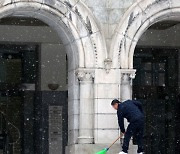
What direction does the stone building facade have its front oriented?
toward the camera
